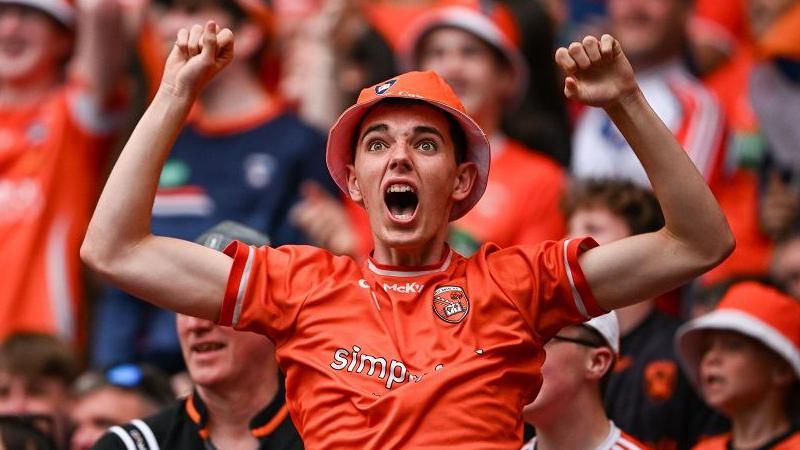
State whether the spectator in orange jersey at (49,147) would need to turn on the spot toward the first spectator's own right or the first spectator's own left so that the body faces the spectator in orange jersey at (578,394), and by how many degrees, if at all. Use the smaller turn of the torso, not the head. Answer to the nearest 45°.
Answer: approximately 90° to the first spectator's own left

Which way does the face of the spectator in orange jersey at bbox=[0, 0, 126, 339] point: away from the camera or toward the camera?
toward the camera

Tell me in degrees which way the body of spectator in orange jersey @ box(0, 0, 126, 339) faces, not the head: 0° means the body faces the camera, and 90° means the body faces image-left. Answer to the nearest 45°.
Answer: approximately 45°

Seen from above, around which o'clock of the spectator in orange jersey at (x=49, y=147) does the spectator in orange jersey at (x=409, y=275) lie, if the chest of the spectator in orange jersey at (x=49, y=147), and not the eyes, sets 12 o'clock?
the spectator in orange jersey at (x=409, y=275) is roughly at 10 o'clock from the spectator in orange jersey at (x=49, y=147).

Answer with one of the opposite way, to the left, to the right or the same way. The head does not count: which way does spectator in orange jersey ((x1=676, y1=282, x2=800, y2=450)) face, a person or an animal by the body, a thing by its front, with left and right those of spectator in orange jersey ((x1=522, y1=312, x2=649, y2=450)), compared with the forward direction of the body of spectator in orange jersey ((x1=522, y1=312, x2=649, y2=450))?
the same way

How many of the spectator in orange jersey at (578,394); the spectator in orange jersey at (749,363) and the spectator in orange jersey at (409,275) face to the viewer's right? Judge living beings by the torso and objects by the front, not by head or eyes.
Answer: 0

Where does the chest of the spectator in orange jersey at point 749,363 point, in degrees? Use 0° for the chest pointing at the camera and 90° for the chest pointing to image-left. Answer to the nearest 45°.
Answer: approximately 45°

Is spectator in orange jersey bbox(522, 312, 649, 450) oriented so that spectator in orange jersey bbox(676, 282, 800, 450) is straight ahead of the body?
no

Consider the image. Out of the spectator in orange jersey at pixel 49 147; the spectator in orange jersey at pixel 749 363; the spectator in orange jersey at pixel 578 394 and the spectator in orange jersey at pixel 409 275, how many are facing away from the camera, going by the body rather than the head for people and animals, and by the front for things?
0

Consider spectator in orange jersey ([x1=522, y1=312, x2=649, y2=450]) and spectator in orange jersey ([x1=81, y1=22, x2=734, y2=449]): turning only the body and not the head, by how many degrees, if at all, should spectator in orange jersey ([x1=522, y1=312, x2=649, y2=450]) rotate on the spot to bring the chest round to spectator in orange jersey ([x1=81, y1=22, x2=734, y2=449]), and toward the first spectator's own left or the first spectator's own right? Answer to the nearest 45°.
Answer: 0° — they already face them

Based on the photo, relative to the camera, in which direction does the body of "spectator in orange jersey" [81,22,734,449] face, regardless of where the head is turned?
toward the camera

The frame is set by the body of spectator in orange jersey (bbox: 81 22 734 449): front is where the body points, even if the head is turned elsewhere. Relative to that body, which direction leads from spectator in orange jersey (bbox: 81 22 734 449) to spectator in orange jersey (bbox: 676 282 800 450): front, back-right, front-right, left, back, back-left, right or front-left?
back-left

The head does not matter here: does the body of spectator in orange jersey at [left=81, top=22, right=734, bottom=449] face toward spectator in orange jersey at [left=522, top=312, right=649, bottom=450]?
no

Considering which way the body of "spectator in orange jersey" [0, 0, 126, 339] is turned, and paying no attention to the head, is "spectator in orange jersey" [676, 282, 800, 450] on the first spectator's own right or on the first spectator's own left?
on the first spectator's own left

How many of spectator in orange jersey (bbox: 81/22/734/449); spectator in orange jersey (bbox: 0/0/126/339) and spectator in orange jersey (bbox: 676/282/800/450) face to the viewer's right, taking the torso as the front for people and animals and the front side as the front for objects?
0

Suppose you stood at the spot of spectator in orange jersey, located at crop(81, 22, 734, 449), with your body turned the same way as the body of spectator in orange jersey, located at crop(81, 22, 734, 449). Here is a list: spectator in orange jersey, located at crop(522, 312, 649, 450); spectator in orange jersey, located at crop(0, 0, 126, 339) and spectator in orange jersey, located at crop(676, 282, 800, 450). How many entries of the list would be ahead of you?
0

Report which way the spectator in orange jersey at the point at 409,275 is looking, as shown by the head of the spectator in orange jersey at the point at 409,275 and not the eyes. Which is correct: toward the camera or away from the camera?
toward the camera
